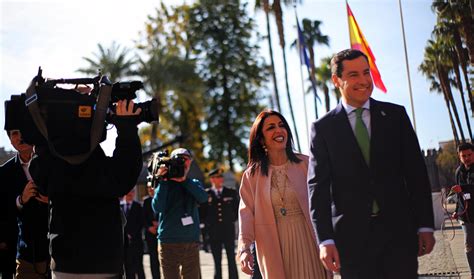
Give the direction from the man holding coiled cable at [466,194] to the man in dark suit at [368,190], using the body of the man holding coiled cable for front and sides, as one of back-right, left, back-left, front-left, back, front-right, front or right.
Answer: front-left

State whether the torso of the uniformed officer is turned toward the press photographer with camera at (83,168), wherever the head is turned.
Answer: yes

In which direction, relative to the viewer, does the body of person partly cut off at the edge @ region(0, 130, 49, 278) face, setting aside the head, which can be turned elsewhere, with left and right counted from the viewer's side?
facing the viewer and to the right of the viewer

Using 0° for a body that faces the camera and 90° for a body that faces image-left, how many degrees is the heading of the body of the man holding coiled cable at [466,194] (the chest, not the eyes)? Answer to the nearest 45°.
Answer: approximately 45°

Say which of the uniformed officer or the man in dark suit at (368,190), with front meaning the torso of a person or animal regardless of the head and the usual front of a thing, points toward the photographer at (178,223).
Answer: the uniformed officer

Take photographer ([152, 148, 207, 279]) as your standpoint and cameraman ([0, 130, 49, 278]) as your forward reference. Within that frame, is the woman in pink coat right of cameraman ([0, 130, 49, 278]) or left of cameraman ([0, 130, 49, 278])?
left

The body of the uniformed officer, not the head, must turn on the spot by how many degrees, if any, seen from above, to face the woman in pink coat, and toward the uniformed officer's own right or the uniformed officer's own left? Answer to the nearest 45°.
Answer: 0° — they already face them

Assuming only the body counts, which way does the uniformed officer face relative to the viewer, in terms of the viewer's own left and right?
facing the viewer

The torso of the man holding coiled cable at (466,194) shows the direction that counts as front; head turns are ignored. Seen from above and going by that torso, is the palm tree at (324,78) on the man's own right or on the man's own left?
on the man's own right

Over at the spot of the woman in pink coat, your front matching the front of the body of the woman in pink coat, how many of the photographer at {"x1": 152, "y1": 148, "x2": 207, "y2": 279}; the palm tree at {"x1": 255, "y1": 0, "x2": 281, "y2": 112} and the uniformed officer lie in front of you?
0
